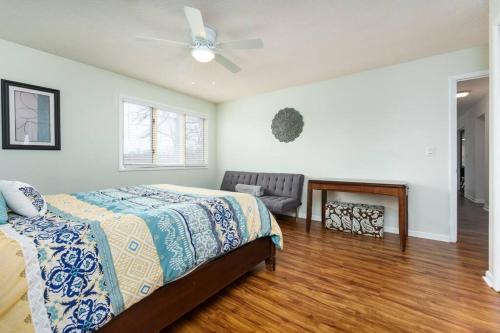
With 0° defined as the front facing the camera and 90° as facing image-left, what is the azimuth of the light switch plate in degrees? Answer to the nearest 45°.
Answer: approximately 0°

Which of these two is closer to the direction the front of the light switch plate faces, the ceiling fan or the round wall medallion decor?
the ceiling fan

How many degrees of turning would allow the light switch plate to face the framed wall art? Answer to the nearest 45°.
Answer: approximately 45° to its right

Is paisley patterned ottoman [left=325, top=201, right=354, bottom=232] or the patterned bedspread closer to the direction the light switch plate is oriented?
the patterned bedspread

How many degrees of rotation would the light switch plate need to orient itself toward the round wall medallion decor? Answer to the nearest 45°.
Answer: approximately 90° to its right

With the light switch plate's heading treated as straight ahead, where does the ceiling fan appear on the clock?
The ceiling fan is roughly at 1 o'clock from the light switch plate.

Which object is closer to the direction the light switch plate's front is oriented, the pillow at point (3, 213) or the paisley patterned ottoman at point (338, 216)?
the pillow

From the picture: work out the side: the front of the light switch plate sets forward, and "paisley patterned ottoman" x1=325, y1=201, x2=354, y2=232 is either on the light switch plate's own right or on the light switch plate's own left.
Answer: on the light switch plate's own right

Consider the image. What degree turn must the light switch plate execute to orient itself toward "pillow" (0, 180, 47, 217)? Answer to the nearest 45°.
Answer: approximately 45° to its right

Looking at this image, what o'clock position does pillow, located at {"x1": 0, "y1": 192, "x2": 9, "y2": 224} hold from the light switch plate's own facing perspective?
The pillow is roughly at 1 o'clock from the light switch plate.

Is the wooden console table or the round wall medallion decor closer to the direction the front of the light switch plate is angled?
the wooden console table
